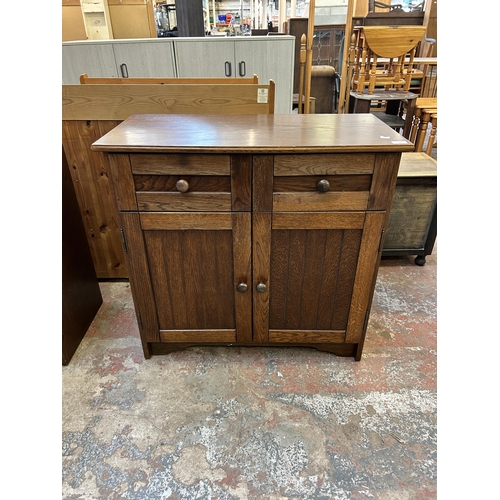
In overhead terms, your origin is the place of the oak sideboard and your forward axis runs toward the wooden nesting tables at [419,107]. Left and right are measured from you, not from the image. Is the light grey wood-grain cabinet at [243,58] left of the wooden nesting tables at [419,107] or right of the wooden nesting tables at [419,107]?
left

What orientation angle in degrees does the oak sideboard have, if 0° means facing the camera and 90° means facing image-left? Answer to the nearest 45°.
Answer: approximately 0°

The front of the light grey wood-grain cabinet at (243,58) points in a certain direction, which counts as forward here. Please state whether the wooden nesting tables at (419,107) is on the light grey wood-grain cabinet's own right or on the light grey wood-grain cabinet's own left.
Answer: on the light grey wood-grain cabinet's own left

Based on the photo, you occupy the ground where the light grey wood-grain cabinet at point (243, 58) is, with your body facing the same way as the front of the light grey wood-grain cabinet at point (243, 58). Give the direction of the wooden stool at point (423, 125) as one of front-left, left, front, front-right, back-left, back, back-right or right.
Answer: left

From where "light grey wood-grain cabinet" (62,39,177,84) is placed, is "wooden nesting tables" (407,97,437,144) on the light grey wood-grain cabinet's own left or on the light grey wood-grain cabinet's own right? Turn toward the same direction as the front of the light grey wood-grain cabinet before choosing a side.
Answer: on the light grey wood-grain cabinet's own left

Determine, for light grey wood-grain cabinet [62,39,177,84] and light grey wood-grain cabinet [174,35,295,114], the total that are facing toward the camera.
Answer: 2

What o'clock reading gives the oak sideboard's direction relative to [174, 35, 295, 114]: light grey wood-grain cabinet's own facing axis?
The oak sideboard is roughly at 12 o'clock from the light grey wood-grain cabinet.

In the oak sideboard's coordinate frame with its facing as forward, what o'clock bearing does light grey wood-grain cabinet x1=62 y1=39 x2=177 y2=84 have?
The light grey wood-grain cabinet is roughly at 5 o'clock from the oak sideboard.

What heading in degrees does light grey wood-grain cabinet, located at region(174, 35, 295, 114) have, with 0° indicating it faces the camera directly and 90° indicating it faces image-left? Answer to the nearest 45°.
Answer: approximately 0°
